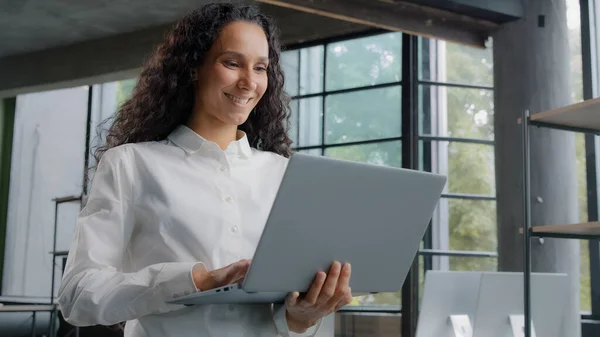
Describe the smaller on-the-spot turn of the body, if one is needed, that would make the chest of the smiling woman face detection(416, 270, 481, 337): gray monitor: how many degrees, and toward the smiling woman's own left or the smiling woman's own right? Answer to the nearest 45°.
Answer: approximately 90° to the smiling woman's own left

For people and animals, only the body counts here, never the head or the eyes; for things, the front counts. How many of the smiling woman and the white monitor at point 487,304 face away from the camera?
1

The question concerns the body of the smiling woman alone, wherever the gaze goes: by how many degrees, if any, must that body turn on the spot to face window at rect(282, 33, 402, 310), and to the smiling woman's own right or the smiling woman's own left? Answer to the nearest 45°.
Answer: approximately 135° to the smiling woman's own left

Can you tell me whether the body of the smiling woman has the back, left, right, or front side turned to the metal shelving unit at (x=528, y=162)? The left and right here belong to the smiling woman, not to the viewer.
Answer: left

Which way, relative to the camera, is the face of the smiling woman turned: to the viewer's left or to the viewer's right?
to the viewer's right

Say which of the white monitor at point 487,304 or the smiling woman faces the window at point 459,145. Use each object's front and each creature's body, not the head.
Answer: the white monitor

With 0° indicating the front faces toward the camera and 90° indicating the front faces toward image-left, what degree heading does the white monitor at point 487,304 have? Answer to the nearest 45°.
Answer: approximately 180°

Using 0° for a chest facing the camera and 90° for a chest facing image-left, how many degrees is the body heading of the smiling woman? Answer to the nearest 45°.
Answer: approximately 315°

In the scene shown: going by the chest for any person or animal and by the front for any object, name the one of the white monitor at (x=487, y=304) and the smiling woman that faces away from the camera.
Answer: the white monitor

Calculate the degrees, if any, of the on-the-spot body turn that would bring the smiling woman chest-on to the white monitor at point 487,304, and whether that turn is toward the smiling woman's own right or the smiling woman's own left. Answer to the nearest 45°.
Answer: approximately 90° to the smiling woman's own left
